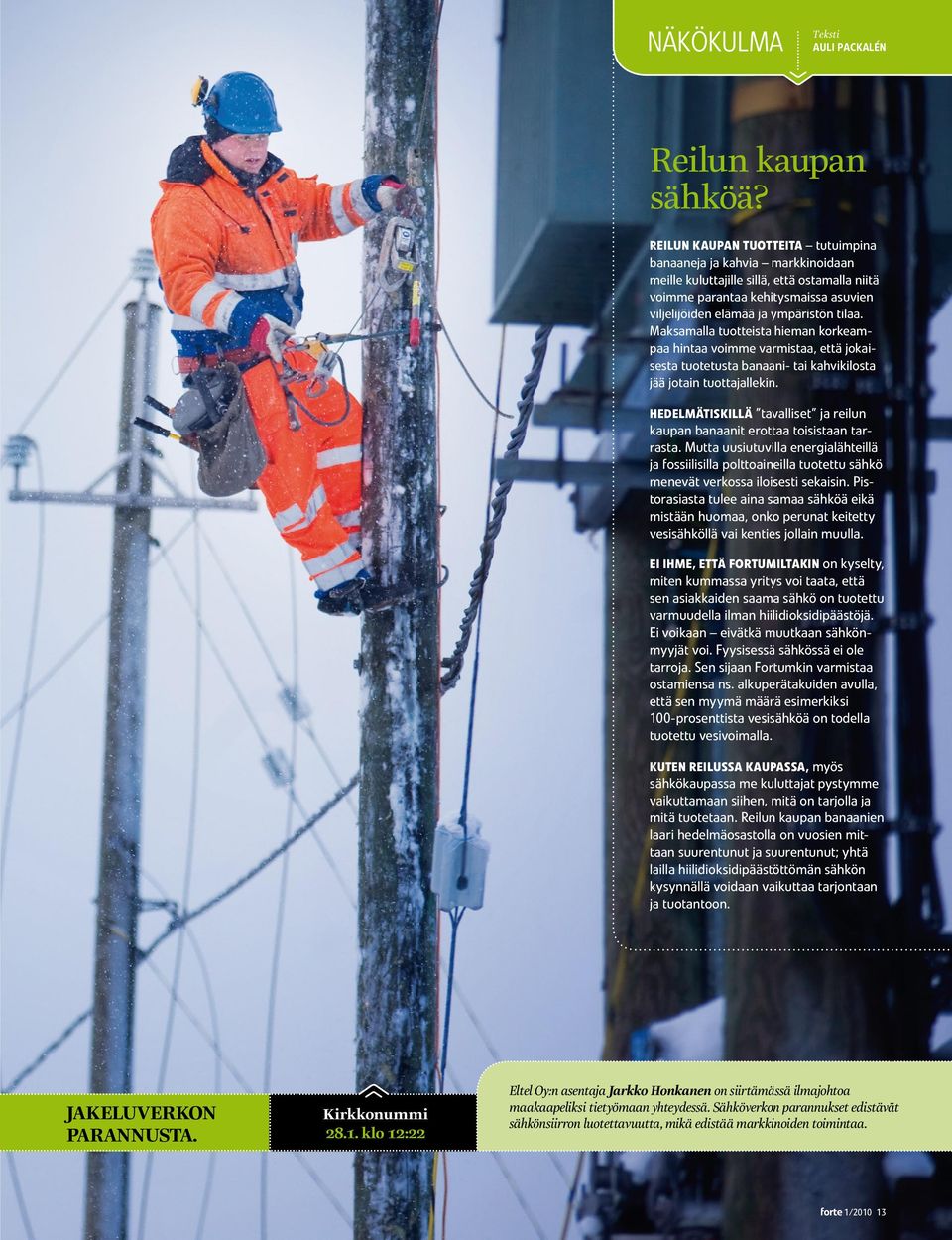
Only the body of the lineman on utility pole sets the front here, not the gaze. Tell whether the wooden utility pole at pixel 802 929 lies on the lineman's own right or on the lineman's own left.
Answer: on the lineman's own left

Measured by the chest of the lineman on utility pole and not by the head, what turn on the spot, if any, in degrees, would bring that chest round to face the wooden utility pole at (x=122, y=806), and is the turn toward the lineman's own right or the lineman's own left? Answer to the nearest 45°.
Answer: approximately 135° to the lineman's own left

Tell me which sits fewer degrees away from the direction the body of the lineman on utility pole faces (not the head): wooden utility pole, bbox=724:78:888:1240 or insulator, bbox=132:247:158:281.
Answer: the wooden utility pole

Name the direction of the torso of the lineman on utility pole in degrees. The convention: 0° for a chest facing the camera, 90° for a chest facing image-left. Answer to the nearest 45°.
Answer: approximately 315°
